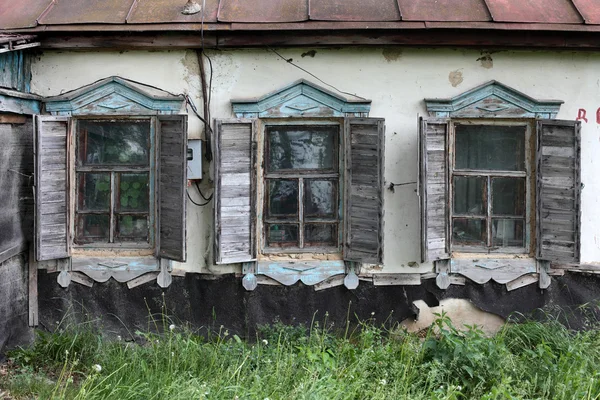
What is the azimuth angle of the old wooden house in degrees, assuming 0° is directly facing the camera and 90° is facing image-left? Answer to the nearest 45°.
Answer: approximately 0°

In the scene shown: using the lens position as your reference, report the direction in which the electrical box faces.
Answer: facing the viewer

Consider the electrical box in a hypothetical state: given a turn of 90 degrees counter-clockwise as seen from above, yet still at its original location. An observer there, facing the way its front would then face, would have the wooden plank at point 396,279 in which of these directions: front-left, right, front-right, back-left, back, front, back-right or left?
front
